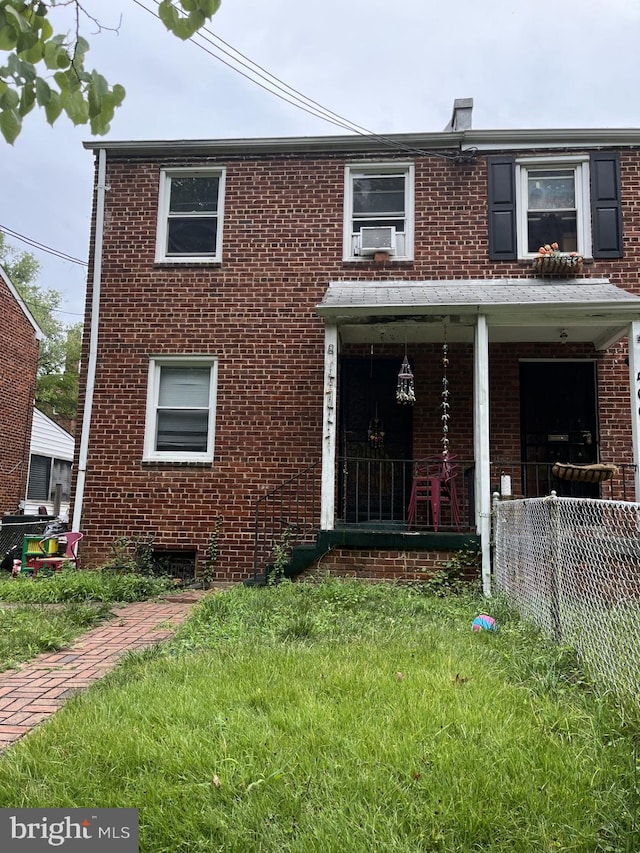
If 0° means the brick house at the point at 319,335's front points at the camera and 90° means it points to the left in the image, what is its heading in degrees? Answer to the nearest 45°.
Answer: approximately 0°

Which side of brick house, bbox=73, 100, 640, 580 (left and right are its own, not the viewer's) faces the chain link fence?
front

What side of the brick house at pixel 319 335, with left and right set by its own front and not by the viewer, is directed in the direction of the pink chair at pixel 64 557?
right

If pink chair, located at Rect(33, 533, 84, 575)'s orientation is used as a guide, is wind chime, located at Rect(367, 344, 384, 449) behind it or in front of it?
behind

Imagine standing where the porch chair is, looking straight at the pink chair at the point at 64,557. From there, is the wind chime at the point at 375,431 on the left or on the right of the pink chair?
right

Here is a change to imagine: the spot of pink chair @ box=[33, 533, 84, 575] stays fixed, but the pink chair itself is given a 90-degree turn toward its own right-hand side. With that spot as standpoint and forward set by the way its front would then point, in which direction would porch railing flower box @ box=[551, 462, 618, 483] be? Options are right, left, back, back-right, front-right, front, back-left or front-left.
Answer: back-right

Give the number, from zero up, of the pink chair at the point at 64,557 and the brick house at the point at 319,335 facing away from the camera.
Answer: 0

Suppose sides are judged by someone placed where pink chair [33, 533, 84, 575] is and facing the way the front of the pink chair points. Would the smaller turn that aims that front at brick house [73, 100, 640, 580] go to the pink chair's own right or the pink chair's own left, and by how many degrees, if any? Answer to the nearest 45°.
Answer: approximately 135° to the pink chair's own left

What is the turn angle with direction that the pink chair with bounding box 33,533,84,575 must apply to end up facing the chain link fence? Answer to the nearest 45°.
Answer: approximately 135° to its left
